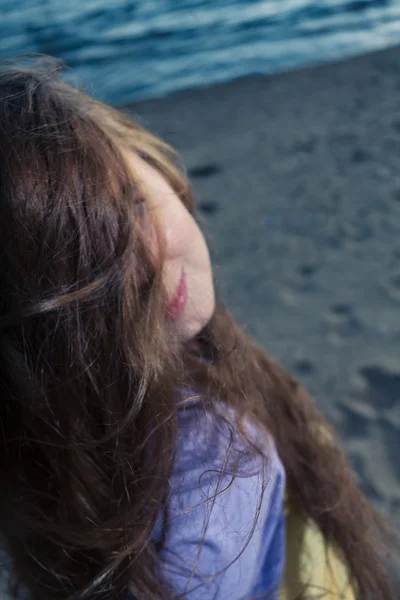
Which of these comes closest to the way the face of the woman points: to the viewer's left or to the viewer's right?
to the viewer's right

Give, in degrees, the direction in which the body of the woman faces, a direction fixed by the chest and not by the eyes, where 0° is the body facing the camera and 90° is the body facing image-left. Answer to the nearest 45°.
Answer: approximately 315°
